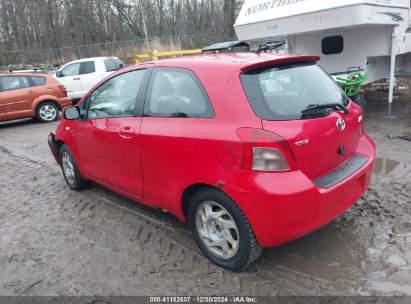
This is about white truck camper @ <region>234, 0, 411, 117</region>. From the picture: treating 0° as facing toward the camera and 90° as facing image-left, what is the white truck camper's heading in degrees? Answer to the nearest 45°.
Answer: approximately 45°

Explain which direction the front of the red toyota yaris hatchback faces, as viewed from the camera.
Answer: facing away from the viewer and to the left of the viewer

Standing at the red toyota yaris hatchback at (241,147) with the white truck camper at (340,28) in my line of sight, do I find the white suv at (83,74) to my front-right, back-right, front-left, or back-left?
front-left

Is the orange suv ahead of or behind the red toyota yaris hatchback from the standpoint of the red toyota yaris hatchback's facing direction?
ahead

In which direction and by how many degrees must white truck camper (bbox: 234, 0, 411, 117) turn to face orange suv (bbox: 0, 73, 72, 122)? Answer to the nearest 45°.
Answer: approximately 45° to its right

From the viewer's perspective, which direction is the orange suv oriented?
to the viewer's left

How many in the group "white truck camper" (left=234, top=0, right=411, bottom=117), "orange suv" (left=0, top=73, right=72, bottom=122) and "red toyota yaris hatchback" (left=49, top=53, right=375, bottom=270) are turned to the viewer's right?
0

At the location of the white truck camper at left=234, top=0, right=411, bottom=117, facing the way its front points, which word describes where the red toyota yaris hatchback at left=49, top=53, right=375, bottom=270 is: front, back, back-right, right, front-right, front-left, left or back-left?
front-left

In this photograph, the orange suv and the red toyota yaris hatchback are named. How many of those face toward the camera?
0

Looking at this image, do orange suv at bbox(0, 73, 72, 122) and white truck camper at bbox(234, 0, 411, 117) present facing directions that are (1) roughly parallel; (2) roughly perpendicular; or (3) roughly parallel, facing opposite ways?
roughly parallel

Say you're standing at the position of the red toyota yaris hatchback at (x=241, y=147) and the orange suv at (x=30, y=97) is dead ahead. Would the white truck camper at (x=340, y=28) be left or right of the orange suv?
right

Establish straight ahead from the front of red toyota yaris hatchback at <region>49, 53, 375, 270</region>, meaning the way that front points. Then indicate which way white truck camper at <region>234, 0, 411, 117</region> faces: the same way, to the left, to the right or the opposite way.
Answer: to the left

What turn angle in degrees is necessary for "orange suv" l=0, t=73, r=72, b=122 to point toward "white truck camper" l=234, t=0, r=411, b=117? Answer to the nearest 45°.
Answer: approximately 135° to its left
